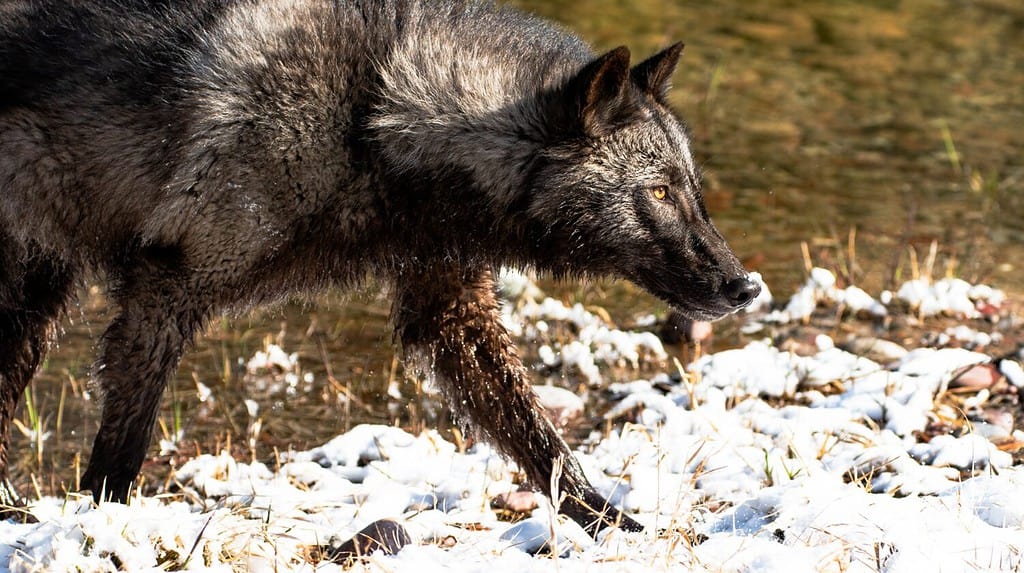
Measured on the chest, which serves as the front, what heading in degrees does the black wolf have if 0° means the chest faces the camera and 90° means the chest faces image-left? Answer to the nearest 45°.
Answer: approximately 270°

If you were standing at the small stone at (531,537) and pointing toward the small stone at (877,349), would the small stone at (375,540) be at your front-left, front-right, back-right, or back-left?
back-left

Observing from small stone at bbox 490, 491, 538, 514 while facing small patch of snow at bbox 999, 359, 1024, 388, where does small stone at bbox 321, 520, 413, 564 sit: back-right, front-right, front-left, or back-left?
back-right

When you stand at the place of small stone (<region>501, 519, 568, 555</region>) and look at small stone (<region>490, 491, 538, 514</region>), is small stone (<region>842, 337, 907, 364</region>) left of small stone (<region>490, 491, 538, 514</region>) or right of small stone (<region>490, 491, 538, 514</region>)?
right
